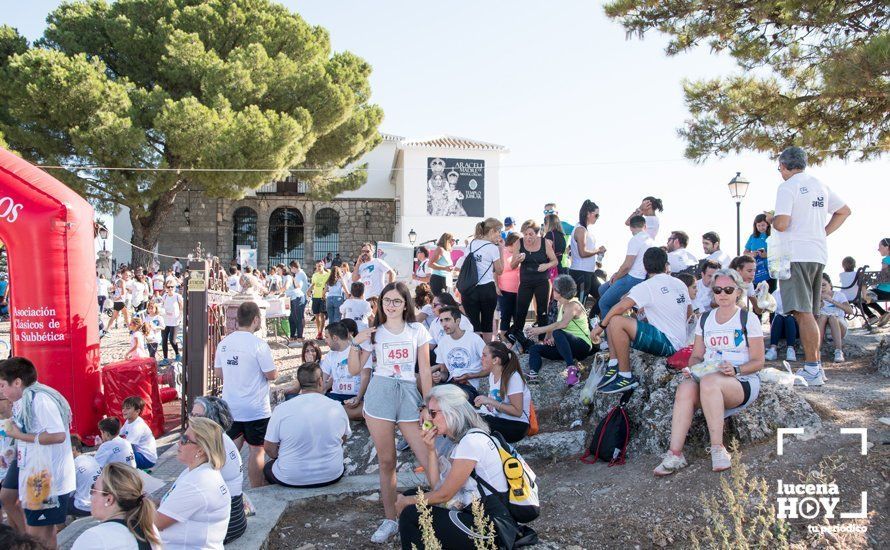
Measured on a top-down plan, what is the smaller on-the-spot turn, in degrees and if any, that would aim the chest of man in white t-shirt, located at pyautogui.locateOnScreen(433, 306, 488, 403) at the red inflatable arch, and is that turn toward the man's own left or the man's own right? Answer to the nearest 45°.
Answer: approximately 45° to the man's own right

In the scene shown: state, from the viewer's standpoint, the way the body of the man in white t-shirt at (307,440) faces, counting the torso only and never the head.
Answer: away from the camera

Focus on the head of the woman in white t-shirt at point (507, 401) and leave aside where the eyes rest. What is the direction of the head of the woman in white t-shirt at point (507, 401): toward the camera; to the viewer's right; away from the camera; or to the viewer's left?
to the viewer's left

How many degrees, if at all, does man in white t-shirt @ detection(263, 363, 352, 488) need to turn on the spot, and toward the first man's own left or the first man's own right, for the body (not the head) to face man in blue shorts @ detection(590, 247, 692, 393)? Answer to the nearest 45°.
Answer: approximately 90° to the first man's own right

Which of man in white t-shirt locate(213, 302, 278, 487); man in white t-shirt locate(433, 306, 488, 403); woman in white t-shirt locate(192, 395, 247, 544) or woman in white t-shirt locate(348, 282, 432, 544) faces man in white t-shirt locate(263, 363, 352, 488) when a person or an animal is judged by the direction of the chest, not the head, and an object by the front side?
man in white t-shirt locate(433, 306, 488, 403)

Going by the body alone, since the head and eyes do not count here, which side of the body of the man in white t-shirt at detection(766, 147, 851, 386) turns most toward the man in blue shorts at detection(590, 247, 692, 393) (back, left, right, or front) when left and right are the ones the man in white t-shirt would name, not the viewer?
left
